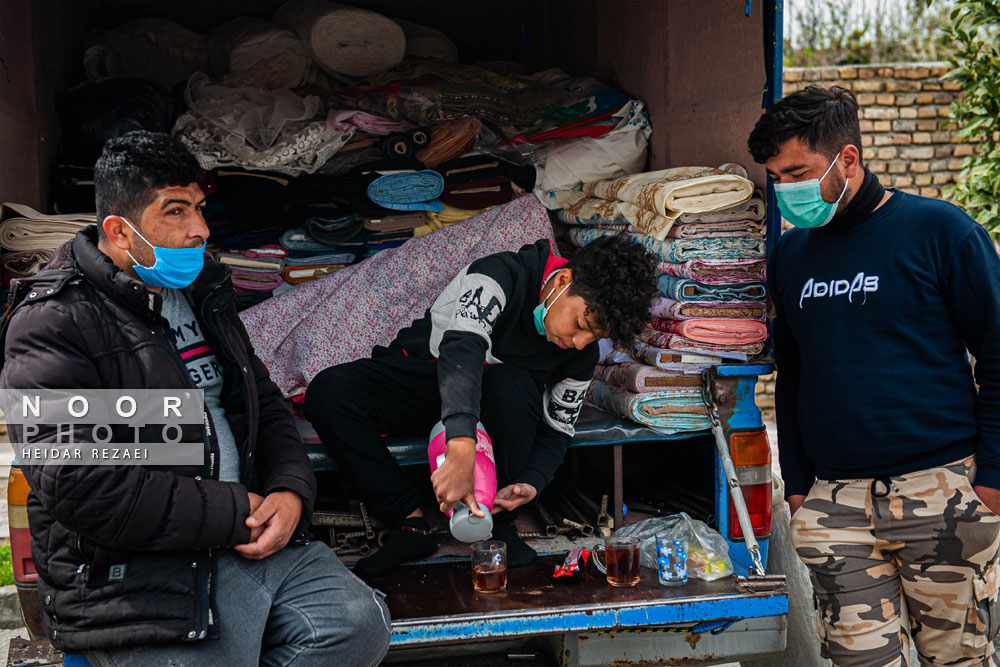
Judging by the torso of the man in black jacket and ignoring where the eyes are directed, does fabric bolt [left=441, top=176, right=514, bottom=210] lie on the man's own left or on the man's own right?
on the man's own left

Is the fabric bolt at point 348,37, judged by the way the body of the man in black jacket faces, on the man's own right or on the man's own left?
on the man's own left

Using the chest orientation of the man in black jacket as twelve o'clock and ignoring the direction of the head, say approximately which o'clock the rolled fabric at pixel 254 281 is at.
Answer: The rolled fabric is roughly at 8 o'clock from the man in black jacket.

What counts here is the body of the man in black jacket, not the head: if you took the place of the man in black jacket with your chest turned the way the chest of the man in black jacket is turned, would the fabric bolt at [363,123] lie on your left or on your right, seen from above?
on your left

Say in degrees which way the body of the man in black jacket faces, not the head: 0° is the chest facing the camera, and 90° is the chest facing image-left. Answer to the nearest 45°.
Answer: approximately 315°

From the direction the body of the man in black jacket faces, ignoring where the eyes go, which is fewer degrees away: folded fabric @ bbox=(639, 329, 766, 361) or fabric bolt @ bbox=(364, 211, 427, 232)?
the folded fabric

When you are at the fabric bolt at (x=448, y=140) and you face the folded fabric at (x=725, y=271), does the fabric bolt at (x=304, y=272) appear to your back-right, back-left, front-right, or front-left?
back-right

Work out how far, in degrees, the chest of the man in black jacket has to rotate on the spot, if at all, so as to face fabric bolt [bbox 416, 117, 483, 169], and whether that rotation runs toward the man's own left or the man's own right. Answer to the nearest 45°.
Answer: approximately 90° to the man's own left

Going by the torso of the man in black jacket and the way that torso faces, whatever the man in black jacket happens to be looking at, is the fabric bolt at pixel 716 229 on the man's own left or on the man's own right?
on the man's own left

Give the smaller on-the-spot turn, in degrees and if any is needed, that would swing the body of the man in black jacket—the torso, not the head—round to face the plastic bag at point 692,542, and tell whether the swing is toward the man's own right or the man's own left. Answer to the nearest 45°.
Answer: approximately 45° to the man's own left
